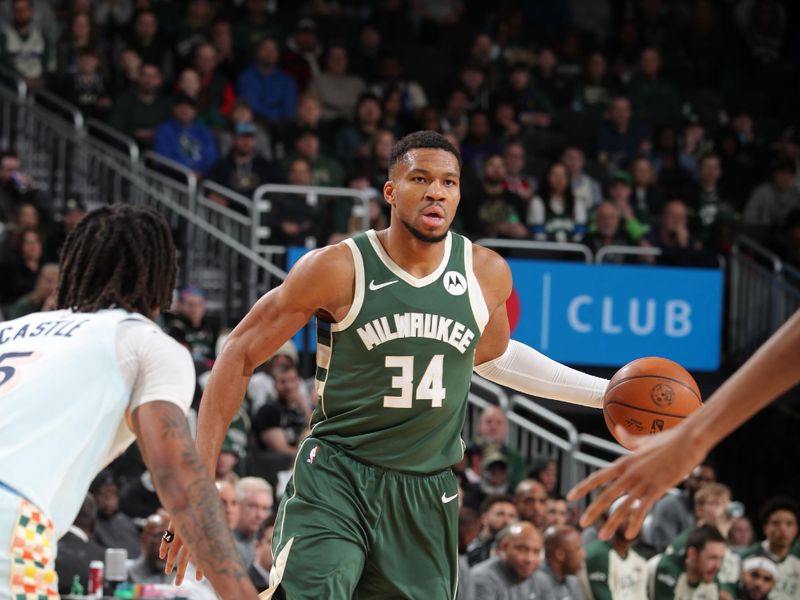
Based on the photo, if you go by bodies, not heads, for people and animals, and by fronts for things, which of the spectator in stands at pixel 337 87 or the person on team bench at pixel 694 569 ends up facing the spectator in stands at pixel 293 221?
the spectator in stands at pixel 337 87

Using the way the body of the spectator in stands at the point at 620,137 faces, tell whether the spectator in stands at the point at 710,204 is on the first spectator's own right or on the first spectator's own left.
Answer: on the first spectator's own left

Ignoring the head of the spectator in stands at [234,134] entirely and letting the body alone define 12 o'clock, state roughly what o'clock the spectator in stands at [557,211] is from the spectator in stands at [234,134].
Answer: the spectator in stands at [557,211] is roughly at 9 o'clock from the spectator in stands at [234,134].

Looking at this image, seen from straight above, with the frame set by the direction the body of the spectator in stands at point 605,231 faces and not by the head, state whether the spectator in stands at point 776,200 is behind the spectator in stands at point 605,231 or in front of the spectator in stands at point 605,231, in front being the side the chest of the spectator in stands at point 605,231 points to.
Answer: behind

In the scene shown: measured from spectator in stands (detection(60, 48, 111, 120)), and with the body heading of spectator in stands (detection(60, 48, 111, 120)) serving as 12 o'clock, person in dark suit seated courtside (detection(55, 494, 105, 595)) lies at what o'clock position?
person in dark suit seated courtside (detection(55, 494, 105, 595)) is roughly at 12 o'clock from spectator in stands (detection(60, 48, 111, 120)).

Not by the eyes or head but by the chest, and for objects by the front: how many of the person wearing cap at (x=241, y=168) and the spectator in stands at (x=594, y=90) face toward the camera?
2
